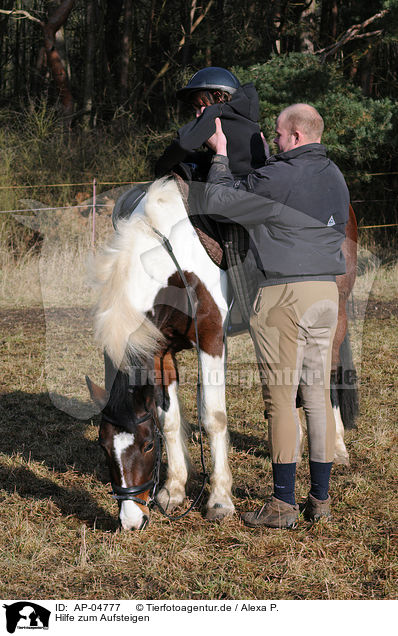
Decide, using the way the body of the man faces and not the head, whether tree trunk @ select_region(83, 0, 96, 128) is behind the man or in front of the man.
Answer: in front

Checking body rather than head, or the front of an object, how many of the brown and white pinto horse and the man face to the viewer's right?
0

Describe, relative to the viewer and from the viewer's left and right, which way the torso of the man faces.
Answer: facing away from the viewer and to the left of the viewer

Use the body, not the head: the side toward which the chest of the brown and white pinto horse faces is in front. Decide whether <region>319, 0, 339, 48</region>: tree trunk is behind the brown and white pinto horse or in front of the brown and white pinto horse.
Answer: behind

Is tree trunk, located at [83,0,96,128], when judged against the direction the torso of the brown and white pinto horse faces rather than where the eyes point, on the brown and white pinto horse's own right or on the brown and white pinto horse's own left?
on the brown and white pinto horse's own right

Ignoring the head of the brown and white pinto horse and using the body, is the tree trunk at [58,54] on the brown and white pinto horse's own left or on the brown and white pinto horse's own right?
on the brown and white pinto horse's own right

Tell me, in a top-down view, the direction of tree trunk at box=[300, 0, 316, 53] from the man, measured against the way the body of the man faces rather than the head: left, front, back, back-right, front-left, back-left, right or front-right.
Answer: front-right

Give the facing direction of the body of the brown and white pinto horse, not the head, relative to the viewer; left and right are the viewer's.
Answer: facing the viewer and to the left of the viewer

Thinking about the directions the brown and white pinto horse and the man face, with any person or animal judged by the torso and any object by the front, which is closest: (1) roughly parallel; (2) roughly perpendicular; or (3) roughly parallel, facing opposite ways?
roughly perpendicular
